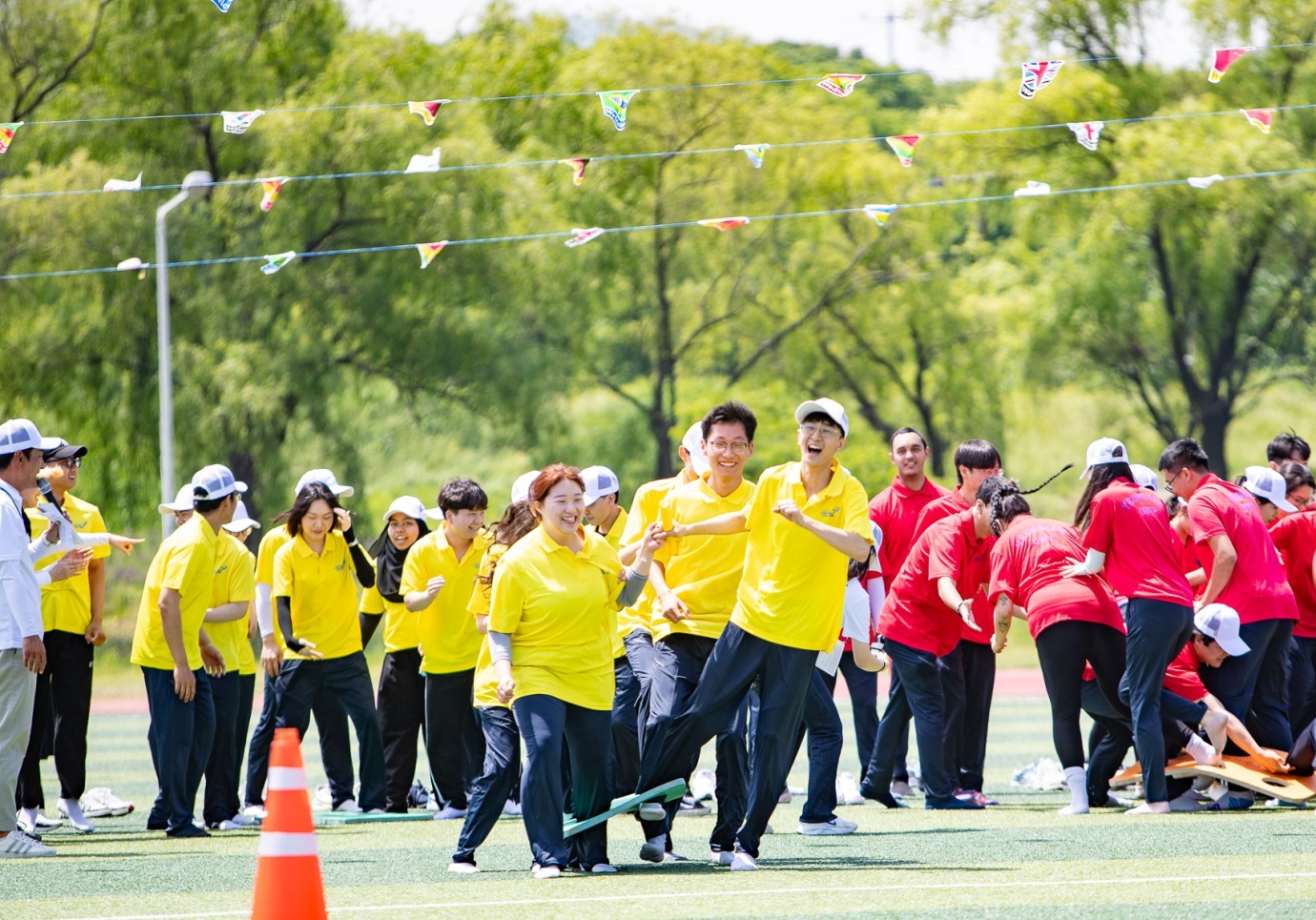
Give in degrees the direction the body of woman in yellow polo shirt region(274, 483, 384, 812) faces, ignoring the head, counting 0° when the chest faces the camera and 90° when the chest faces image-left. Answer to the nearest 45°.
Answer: approximately 0°

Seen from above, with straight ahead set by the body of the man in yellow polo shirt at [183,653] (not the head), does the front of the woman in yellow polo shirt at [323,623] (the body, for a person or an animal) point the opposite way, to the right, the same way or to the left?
to the right

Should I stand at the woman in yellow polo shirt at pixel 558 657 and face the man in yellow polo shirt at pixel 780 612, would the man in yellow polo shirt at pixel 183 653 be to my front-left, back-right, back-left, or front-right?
back-left

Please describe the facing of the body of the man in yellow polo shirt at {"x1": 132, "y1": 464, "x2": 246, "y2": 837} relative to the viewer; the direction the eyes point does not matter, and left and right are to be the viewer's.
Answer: facing to the right of the viewer

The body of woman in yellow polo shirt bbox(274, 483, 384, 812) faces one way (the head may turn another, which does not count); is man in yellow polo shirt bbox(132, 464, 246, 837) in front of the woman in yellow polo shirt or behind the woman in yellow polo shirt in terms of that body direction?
in front

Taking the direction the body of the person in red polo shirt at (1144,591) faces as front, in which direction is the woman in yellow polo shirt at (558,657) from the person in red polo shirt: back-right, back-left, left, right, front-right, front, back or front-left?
left

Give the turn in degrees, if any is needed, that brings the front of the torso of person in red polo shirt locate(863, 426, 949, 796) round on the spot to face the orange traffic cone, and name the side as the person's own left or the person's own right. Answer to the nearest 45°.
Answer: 0° — they already face it

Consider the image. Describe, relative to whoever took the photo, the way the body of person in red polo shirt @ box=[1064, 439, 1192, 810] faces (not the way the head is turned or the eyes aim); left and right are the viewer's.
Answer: facing away from the viewer and to the left of the viewer

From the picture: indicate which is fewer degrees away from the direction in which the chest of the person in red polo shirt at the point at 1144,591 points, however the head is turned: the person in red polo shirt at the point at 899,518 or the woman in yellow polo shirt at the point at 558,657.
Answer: the person in red polo shirt

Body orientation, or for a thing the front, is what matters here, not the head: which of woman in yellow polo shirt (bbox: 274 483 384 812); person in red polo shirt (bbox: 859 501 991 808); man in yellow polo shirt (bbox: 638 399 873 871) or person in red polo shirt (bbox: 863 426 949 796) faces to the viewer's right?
person in red polo shirt (bbox: 859 501 991 808)

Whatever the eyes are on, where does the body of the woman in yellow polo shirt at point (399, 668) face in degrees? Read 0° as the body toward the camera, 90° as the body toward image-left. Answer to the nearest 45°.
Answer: approximately 0°
